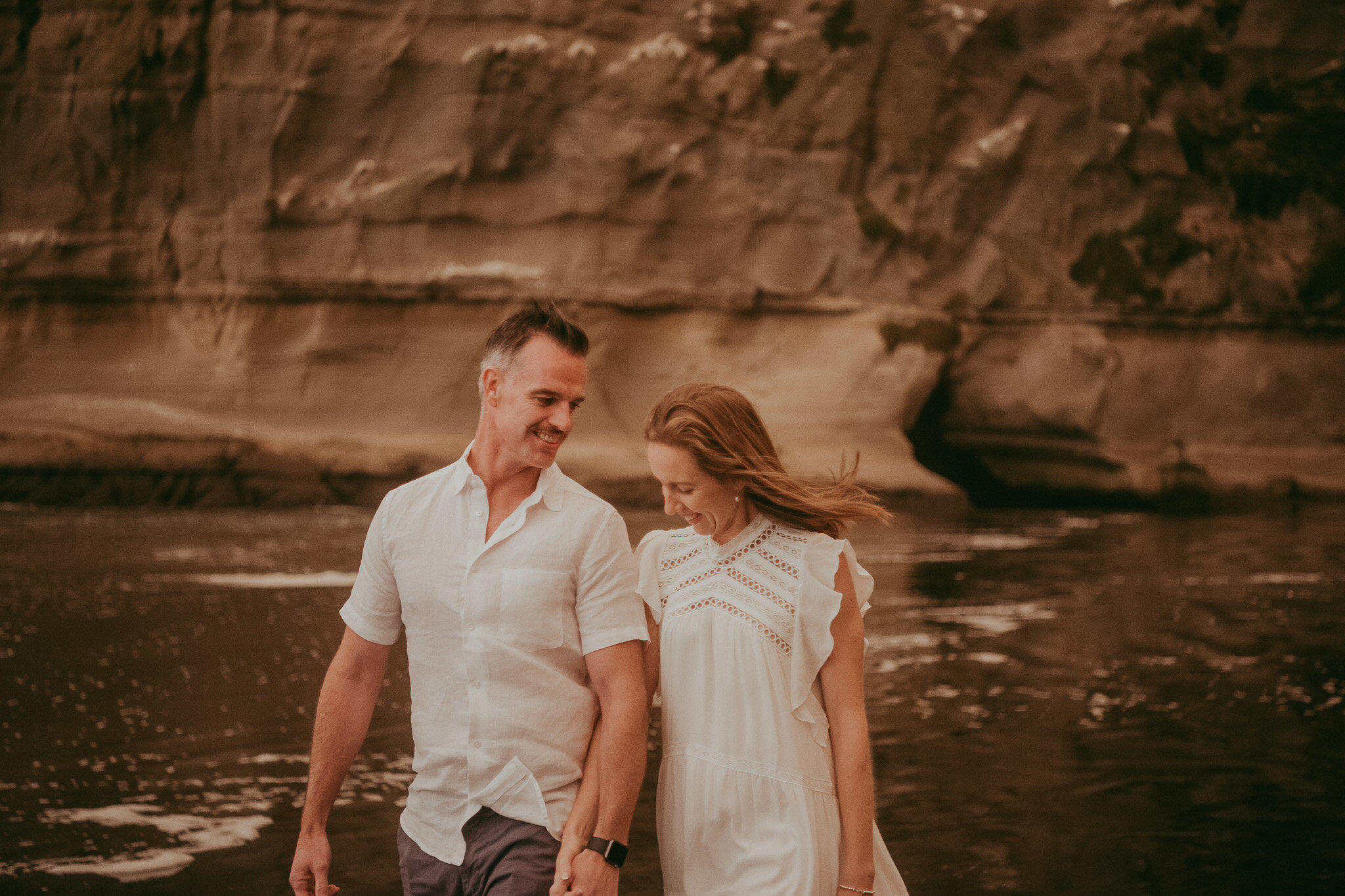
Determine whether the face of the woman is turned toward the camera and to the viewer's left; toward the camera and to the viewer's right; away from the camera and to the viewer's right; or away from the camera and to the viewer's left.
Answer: toward the camera and to the viewer's left

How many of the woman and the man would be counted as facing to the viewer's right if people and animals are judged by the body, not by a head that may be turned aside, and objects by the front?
0

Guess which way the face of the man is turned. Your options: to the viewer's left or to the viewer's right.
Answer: to the viewer's right

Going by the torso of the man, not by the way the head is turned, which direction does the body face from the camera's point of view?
toward the camera

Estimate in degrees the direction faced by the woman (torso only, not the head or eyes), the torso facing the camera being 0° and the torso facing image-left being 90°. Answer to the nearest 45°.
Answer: approximately 45°
